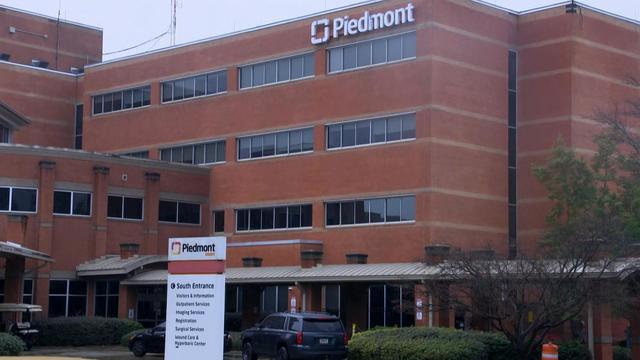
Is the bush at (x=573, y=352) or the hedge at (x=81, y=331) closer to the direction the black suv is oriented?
the hedge

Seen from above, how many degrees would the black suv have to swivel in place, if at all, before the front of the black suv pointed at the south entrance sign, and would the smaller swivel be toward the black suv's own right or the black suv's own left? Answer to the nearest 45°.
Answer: approximately 135° to the black suv's own left

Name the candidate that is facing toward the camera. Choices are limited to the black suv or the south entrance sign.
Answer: the south entrance sign

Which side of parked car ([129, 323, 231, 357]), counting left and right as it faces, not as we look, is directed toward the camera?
left

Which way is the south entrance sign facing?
toward the camera

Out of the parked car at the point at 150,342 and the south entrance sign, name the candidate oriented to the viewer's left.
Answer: the parked car

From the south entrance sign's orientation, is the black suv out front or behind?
behind

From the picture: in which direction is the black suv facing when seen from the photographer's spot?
facing away from the viewer and to the left of the viewer

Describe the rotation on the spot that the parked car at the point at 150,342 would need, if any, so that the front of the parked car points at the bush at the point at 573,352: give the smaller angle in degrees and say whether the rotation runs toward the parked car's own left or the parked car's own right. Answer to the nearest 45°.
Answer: approximately 135° to the parked car's own left

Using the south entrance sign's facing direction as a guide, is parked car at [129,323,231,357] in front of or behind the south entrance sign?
behind

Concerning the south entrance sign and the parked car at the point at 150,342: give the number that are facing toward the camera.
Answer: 1

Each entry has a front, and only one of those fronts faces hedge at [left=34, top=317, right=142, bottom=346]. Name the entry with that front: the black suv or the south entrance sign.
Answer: the black suv

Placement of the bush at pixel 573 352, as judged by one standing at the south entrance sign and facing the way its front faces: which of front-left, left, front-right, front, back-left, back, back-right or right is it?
back-left

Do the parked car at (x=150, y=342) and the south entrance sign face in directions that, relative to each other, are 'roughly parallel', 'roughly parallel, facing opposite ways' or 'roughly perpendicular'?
roughly perpendicular
